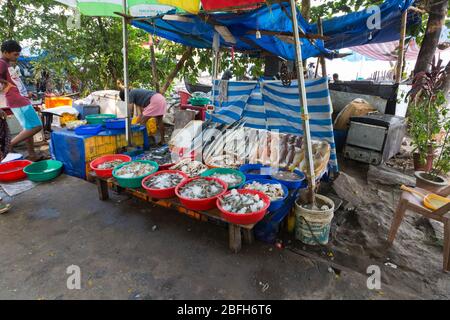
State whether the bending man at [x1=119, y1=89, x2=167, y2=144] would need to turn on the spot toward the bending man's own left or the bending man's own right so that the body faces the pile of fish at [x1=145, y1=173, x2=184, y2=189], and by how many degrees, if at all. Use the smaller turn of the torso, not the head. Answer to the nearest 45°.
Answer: approximately 90° to the bending man's own left

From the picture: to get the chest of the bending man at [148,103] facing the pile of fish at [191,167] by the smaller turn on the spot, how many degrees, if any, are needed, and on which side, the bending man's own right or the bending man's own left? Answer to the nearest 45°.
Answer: approximately 90° to the bending man's own left

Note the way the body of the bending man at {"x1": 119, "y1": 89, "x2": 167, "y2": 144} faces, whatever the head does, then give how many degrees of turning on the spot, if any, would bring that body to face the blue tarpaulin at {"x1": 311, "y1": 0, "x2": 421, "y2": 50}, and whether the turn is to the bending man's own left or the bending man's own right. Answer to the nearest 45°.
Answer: approximately 180°

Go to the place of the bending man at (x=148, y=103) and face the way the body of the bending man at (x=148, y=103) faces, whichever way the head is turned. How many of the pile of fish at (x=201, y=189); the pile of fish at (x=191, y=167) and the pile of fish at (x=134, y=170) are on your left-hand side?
3

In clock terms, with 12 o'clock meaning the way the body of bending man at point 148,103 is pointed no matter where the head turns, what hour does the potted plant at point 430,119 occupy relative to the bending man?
The potted plant is roughly at 7 o'clock from the bending man.

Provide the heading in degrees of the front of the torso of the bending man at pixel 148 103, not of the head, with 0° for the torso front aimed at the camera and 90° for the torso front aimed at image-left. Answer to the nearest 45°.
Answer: approximately 90°

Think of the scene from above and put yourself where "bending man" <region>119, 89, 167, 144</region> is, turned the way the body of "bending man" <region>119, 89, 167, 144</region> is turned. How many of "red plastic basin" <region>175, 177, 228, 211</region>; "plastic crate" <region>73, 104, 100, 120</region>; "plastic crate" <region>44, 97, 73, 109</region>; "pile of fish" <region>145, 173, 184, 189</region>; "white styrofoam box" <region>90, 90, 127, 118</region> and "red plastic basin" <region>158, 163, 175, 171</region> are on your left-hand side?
3

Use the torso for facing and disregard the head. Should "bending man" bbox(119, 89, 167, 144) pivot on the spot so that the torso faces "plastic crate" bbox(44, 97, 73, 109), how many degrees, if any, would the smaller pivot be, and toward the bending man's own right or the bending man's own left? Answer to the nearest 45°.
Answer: approximately 45° to the bending man's own right

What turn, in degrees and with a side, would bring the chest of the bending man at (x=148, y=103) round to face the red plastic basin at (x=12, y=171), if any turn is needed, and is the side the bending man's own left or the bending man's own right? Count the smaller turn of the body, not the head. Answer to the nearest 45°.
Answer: approximately 45° to the bending man's own left

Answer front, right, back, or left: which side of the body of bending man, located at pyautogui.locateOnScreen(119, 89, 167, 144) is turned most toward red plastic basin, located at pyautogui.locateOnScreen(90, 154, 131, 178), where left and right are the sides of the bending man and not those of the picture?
left

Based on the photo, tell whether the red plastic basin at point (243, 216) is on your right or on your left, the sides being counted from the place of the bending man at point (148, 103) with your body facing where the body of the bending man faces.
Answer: on your left
